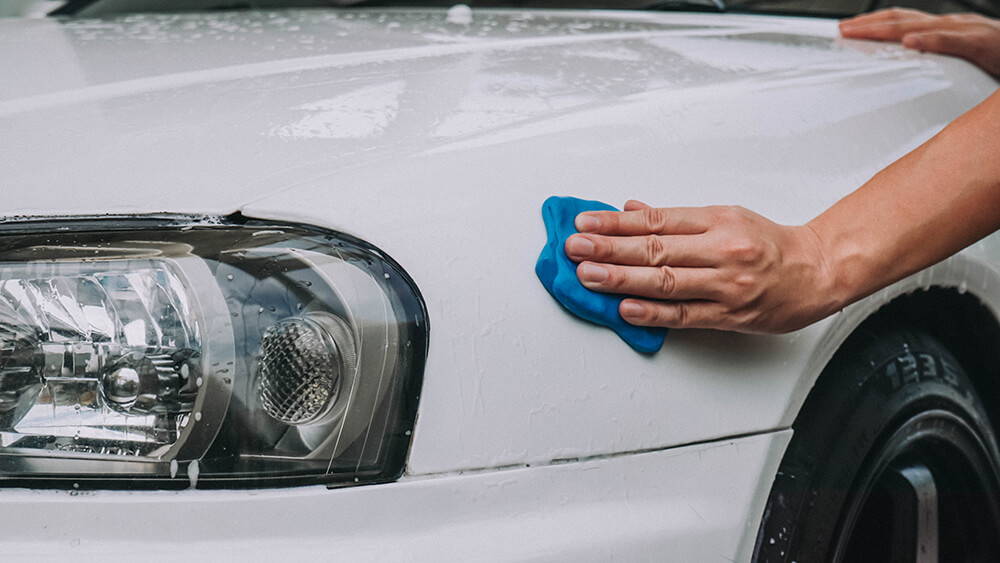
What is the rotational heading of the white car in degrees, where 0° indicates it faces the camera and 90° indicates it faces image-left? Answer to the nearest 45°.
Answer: approximately 45°
